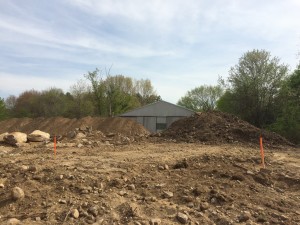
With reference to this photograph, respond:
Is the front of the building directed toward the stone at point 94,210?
yes

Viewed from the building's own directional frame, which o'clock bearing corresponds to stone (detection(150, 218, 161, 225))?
The stone is roughly at 12 o'clock from the building.

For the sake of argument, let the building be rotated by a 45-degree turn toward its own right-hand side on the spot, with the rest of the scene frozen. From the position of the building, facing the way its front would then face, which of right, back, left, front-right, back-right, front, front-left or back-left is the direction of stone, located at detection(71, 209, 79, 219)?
front-left

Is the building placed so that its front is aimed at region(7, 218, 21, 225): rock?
yes

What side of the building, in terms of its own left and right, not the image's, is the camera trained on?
front

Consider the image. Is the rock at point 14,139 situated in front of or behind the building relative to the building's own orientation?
in front

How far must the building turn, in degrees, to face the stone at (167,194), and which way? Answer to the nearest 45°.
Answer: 0° — it already faces it

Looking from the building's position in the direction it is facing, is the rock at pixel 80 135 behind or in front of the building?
in front

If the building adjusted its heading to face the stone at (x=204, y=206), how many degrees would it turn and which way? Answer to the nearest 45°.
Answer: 0° — it already faces it

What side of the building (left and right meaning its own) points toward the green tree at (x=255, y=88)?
left

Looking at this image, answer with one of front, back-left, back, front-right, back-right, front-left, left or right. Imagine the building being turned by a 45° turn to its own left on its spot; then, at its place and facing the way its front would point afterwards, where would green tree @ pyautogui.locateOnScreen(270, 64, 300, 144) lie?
front

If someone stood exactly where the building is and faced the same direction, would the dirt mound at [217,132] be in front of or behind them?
in front
